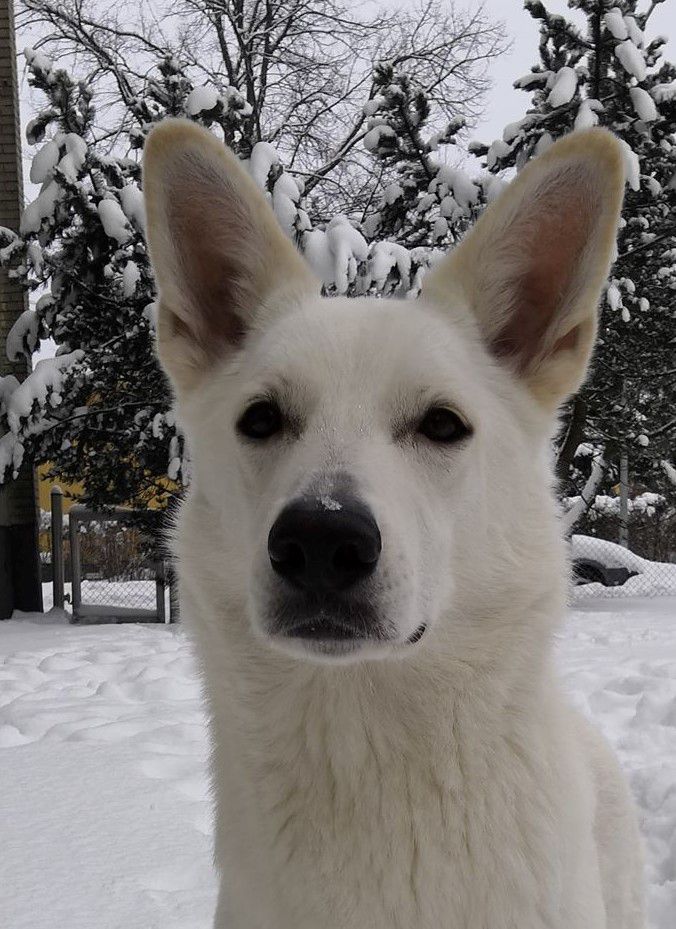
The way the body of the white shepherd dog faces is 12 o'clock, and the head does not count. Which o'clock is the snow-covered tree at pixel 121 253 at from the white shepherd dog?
The snow-covered tree is roughly at 5 o'clock from the white shepherd dog.

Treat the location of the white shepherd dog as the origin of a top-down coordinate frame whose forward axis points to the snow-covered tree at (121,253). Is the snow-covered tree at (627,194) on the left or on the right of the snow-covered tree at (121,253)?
right

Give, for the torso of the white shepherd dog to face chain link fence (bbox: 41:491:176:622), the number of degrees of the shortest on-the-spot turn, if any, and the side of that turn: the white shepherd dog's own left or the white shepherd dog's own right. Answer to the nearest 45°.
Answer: approximately 135° to the white shepherd dog's own right

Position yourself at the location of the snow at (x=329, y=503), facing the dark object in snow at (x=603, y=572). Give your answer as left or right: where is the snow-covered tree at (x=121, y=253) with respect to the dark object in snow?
left

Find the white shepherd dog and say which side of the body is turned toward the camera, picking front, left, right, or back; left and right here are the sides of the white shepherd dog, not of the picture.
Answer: front

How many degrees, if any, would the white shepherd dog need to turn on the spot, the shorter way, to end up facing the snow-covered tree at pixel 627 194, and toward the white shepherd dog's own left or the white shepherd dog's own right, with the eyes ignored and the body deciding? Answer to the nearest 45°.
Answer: approximately 180°

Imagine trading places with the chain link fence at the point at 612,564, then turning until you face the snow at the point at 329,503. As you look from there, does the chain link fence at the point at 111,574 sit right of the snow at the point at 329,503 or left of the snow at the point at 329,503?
right

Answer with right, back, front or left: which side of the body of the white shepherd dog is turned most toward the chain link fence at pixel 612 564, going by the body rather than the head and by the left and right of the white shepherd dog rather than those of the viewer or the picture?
back

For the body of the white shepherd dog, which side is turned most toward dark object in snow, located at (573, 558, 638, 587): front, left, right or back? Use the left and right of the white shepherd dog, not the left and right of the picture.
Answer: back
